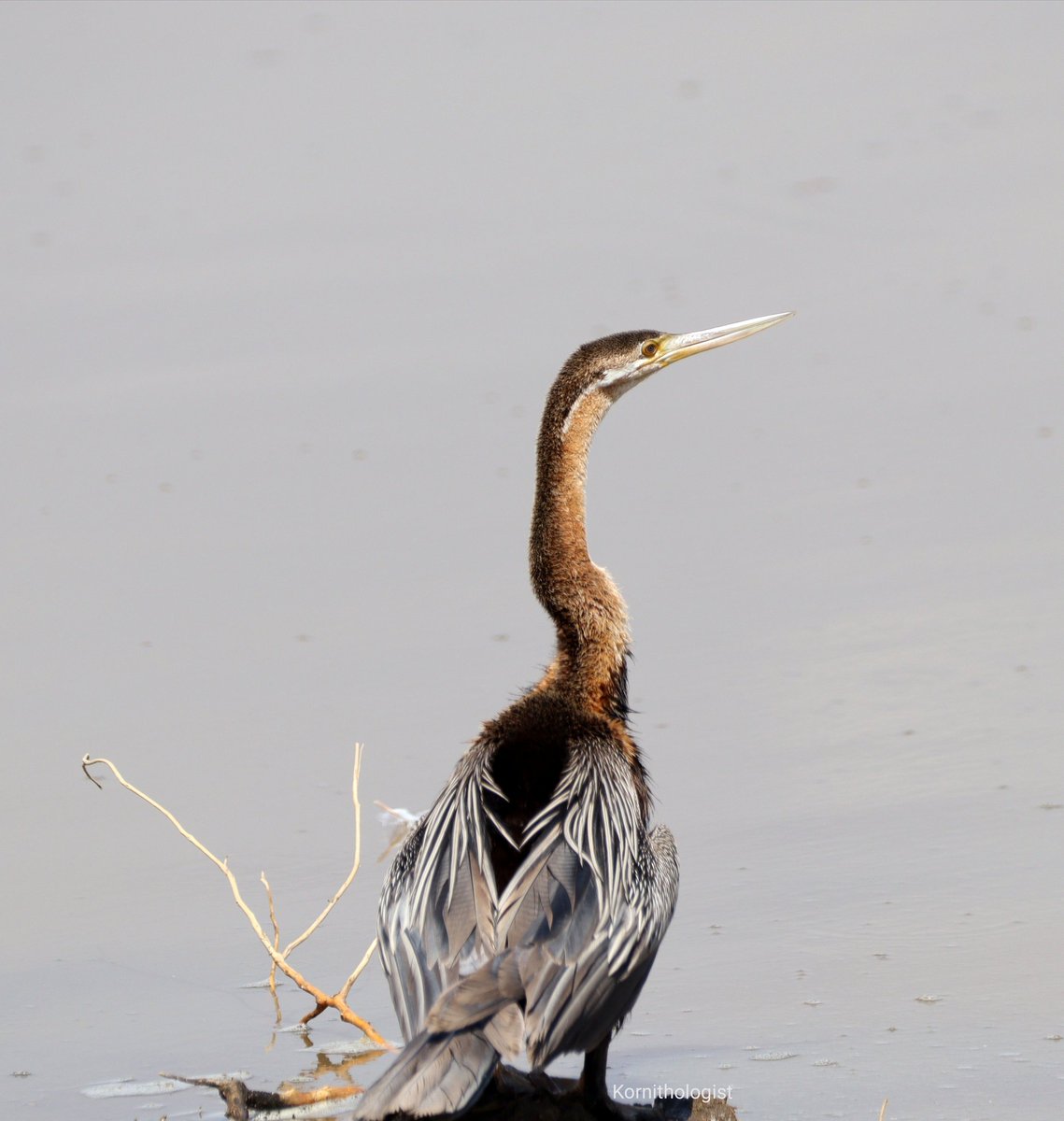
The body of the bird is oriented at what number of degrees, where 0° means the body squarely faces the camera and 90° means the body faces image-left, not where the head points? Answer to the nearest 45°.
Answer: approximately 225°
